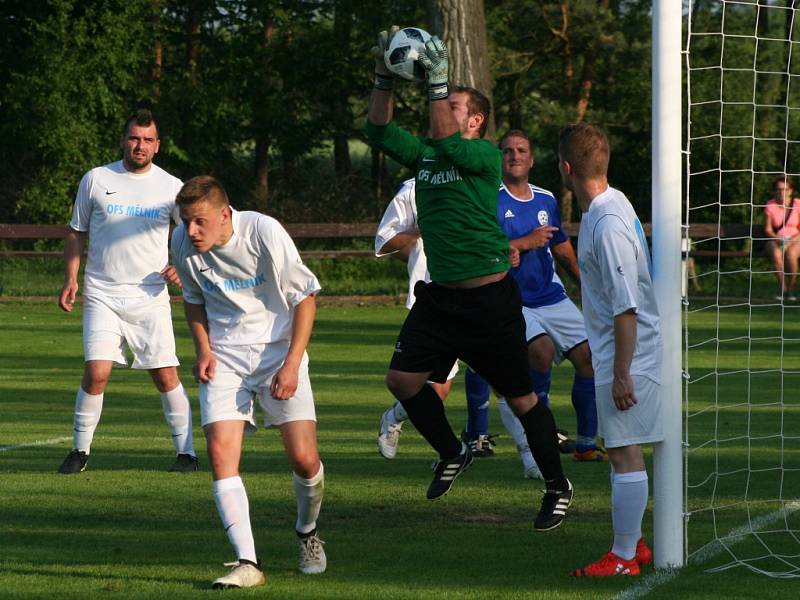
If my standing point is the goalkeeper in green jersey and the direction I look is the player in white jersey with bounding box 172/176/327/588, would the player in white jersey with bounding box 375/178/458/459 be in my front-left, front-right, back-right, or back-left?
back-right

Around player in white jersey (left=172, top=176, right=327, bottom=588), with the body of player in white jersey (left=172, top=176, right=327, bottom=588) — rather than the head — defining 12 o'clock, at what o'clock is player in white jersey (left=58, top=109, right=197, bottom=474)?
player in white jersey (left=58, top=109, right=197, bottom=474) is roughly at 4 o'clock from player in white jersey (left=172, top=176, right=327, bottom=588).

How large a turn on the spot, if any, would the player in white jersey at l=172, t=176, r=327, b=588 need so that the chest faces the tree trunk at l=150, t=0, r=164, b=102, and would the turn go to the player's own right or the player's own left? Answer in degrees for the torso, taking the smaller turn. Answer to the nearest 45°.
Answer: approximately 135° to the player's own right

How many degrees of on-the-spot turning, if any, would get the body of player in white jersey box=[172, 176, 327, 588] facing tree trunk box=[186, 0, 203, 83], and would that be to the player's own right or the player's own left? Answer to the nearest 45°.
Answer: approximately 135° to the player's own right

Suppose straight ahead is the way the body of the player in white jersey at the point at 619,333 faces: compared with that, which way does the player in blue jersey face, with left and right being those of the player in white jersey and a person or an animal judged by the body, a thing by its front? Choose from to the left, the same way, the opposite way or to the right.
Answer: to the left

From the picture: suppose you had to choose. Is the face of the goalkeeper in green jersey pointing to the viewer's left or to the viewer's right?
to the viewer's left

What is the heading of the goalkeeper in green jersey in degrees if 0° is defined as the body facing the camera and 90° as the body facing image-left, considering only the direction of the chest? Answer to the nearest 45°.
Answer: approximately 45°

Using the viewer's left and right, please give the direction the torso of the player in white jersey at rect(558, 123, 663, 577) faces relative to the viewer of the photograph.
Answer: facing to the left of the viewer

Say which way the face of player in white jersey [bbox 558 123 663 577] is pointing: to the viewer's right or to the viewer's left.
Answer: to the viewer's left

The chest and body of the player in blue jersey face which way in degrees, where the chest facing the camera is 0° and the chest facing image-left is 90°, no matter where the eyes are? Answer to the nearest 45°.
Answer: approximately 0°

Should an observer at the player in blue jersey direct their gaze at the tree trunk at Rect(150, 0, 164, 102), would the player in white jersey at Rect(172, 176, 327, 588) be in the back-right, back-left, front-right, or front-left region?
back-left

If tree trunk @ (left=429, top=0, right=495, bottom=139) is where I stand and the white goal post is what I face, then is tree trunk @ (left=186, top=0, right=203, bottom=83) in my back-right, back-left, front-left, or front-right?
back-right
